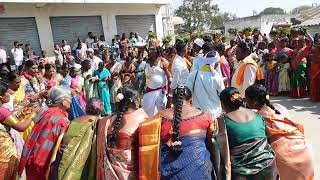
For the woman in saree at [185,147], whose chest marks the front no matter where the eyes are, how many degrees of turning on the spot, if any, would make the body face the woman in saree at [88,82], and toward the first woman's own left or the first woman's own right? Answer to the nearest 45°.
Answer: approximately 45° to the first woman's own left

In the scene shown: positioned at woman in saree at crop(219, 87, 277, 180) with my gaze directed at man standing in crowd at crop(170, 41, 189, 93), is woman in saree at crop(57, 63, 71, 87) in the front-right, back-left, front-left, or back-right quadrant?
front-left

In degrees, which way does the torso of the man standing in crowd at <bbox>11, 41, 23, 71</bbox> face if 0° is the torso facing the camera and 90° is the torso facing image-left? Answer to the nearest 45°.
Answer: approximately 315°

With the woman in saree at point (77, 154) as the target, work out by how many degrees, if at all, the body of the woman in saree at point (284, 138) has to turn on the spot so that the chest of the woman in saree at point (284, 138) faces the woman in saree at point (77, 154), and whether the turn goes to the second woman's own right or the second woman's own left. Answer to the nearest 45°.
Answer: approximately 90° to the second woman's own left

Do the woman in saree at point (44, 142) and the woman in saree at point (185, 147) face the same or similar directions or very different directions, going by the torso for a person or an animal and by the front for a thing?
same or similar directions

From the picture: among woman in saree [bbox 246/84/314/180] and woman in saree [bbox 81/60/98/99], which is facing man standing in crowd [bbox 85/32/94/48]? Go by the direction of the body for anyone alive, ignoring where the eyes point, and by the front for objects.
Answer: woman in saree [bbox 246/84/314/180]

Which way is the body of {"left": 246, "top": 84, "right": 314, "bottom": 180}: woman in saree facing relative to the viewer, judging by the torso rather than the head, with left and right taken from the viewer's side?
facing away from the viewer and to the left of the viewer

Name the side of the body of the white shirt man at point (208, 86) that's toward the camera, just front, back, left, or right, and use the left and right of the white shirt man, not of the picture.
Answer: back

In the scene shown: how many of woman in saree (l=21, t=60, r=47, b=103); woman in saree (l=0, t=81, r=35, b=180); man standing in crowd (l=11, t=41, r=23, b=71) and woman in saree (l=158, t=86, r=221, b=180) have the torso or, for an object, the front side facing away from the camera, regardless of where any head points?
1

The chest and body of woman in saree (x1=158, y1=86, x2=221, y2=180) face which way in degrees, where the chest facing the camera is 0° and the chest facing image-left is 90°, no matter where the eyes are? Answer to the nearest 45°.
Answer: approximately 180°

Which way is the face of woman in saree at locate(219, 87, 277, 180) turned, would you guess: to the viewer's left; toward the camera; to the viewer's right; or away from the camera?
away from the camera

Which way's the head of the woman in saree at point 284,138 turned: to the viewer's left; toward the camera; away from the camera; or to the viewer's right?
away from the camera
